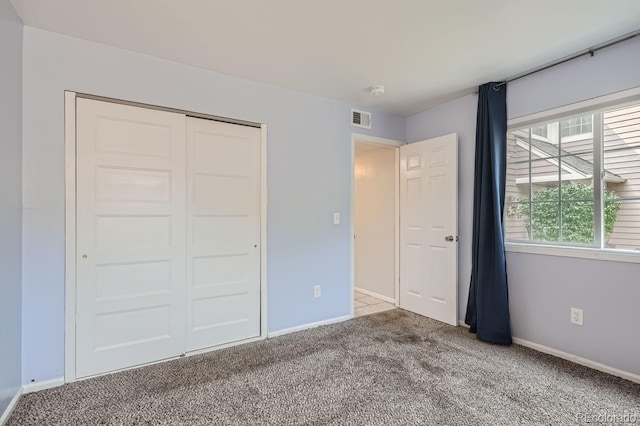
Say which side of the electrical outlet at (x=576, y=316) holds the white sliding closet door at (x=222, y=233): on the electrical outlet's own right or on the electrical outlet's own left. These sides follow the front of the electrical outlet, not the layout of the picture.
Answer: on the electrical outlet's own right

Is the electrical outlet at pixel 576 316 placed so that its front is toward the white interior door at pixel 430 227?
no

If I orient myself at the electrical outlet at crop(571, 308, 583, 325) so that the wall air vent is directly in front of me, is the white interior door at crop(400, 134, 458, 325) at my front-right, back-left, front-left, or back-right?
front-right
